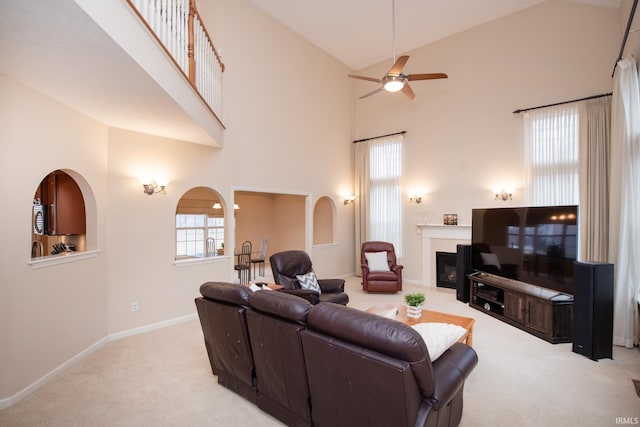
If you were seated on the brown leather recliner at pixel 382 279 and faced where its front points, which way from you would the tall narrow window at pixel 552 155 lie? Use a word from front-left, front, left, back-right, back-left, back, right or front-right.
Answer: left

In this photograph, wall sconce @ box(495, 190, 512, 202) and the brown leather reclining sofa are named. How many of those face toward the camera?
1

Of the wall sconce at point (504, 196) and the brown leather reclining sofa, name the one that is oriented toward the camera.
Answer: the wall sconce

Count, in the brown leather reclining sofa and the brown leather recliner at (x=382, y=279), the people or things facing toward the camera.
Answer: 1

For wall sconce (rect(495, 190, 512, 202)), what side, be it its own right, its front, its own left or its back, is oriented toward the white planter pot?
front

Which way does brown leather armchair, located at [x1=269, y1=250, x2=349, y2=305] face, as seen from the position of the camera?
facing the viewer and to the right of the viewer

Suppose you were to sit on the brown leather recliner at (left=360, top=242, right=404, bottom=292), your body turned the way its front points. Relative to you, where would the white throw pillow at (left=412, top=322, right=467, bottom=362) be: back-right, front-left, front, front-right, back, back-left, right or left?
front

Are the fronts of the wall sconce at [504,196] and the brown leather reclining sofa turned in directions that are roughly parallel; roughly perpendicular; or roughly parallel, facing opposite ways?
roughly parallel, facing opposite ways

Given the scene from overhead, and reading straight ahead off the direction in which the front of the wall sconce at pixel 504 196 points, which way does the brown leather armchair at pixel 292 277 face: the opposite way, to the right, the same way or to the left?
to the left

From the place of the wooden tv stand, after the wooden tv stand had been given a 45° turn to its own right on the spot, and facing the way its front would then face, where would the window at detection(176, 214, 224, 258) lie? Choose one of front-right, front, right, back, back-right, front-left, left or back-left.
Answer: front

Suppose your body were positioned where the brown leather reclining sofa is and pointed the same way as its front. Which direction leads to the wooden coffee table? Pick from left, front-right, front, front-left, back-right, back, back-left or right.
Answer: front

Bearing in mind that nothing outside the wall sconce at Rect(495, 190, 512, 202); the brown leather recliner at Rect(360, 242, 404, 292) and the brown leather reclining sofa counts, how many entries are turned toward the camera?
2

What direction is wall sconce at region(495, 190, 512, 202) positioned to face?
toward the camera

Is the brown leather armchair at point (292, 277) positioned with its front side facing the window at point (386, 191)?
no

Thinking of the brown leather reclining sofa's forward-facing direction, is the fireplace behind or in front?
in front

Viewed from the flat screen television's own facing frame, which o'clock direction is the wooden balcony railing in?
The wooden balcony railing is roughly at 12 o'clock from the flat screen television.

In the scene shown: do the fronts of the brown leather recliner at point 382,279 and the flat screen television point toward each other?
no

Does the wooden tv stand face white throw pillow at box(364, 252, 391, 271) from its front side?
no

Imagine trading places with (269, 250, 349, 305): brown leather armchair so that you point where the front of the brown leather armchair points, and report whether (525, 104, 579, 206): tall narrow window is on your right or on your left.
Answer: on your left

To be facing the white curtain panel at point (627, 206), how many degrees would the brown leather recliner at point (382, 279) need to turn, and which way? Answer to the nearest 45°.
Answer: approximately 45° to its left

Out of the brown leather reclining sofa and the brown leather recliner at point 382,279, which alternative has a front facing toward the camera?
the brown leather recliner

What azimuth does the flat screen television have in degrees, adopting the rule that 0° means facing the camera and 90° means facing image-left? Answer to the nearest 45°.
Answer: approximately 45°
